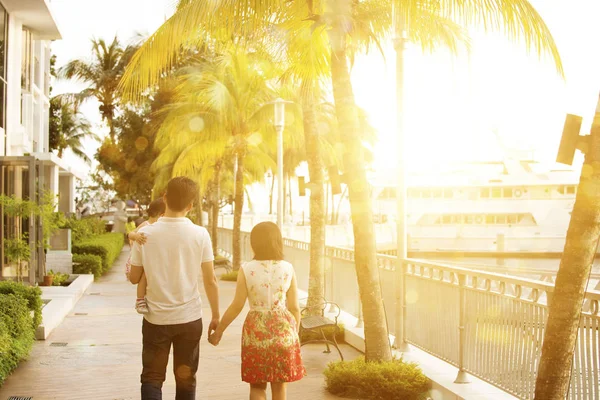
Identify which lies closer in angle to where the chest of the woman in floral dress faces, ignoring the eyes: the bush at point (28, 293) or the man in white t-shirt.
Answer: the bush

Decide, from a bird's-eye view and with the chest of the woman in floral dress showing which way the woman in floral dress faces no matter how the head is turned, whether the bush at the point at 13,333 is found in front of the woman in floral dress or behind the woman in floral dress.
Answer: in front

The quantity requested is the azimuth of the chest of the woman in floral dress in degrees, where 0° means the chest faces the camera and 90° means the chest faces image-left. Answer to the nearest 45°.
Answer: approximately 180°

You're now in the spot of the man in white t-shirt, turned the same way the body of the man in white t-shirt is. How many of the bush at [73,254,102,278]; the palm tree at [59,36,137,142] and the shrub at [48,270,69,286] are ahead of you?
3

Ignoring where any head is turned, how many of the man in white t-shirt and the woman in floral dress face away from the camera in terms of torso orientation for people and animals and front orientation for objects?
2

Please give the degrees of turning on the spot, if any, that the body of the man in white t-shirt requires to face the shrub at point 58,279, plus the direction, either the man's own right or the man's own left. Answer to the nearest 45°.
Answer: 0° — they already face it

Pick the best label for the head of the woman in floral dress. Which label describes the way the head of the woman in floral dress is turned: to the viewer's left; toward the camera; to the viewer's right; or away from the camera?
away from the camera

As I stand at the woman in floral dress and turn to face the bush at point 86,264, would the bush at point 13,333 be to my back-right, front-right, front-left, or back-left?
front-left

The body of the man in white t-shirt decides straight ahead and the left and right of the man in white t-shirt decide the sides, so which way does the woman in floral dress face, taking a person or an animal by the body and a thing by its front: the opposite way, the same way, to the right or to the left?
the same way

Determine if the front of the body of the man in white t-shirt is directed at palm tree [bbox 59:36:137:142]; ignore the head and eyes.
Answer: yes

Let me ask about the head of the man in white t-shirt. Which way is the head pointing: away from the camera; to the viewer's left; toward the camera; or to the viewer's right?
away from the camera

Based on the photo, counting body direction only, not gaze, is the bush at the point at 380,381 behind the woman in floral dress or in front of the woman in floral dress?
in front

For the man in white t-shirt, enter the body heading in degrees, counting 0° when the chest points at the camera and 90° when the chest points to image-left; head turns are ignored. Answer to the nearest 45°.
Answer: approximately 180°

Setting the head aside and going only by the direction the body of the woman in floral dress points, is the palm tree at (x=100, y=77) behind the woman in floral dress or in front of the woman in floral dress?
in front
